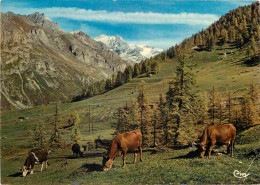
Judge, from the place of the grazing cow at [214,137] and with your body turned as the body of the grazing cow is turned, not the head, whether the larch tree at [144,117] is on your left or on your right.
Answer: on your right

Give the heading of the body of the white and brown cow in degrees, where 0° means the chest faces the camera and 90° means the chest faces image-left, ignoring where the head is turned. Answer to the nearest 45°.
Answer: approximately 45°

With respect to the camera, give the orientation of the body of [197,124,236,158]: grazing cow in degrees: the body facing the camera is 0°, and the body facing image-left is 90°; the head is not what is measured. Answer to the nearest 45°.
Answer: approximately 90°
